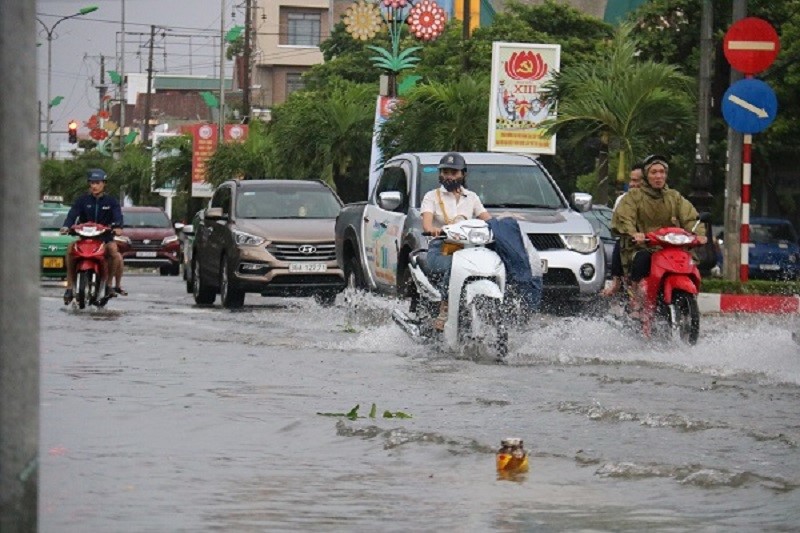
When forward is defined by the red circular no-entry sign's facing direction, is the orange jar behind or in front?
in front

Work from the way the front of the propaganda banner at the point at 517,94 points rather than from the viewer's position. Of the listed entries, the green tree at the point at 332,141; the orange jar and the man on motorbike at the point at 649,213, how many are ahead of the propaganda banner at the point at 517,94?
2

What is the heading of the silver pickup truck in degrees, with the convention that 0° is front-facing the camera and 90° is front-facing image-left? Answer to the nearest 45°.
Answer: approximately 315°

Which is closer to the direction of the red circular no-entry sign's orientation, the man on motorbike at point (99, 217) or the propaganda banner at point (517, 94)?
the man on motorbike

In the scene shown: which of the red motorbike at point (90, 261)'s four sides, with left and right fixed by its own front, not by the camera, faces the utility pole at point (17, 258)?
front

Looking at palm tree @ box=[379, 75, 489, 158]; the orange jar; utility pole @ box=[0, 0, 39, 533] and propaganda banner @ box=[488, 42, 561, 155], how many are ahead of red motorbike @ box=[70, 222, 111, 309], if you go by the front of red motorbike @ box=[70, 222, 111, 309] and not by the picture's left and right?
2

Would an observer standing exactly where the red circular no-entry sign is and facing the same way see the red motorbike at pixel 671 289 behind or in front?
in front

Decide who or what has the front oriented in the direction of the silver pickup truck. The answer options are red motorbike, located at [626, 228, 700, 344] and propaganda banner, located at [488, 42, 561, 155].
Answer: the propaganda banner

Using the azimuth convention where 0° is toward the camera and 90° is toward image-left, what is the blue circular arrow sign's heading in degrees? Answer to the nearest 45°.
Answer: approximately 0°

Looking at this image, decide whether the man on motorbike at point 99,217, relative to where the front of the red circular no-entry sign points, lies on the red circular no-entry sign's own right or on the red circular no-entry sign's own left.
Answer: on the red circular no-entry sign's own right

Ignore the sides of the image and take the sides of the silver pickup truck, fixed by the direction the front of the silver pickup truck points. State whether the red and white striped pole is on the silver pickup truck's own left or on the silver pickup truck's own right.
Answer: on the silver pickup truck's own left
